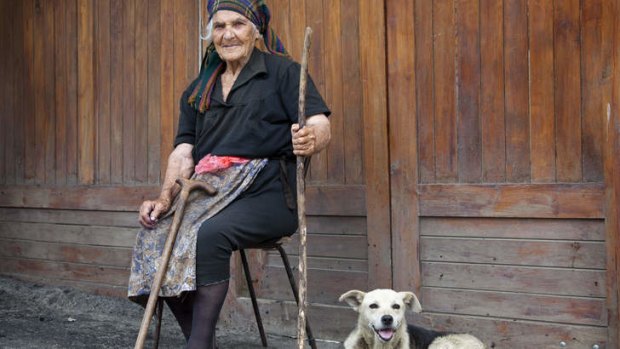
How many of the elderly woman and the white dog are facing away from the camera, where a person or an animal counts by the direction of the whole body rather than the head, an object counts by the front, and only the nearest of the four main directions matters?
0

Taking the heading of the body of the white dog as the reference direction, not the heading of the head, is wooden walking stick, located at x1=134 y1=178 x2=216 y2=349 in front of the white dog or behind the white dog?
in front

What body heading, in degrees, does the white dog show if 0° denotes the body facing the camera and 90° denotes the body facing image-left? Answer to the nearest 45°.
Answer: approximately 45°

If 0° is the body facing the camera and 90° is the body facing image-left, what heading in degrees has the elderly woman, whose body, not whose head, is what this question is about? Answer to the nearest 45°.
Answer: approximately 45°
